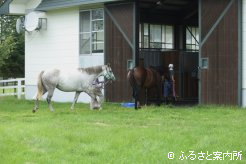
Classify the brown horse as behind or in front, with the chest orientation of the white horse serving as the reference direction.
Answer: in front

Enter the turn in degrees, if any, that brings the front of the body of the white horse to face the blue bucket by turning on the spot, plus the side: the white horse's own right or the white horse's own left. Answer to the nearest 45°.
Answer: approximately 45° to the white horse's own left

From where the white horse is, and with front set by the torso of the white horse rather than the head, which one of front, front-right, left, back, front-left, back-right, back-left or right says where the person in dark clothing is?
front-left

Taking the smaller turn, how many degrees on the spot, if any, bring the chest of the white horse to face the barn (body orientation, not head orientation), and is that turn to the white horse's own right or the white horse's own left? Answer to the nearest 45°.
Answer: approximately 45° to the white horse's own left

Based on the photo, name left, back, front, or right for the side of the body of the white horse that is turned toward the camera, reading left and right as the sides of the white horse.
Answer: right
